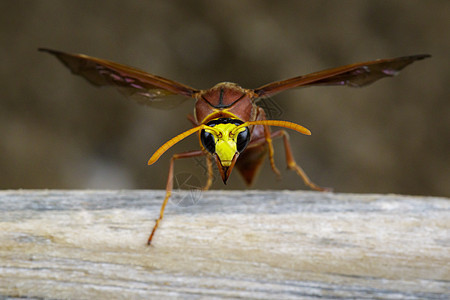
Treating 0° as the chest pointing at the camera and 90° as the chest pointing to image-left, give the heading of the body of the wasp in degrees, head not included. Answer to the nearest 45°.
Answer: approximately 0°
